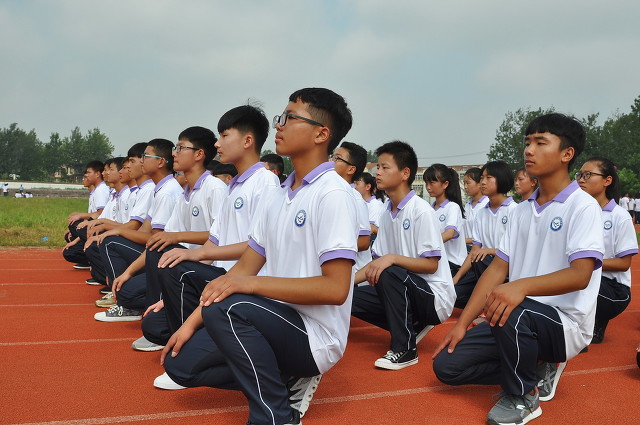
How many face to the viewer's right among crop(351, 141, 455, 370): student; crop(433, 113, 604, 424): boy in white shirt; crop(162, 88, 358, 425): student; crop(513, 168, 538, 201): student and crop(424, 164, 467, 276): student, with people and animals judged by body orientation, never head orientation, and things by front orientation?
0

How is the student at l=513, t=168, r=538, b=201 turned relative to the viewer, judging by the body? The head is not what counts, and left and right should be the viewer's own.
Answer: facing the viewer and to the left of the viewer

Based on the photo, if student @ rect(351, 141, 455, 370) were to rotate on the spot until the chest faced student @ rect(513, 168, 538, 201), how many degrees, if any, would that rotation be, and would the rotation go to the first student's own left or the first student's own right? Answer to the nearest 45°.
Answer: approximately 180°

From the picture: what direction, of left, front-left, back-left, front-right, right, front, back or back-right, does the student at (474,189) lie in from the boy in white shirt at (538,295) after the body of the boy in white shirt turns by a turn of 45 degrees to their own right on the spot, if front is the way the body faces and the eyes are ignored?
right

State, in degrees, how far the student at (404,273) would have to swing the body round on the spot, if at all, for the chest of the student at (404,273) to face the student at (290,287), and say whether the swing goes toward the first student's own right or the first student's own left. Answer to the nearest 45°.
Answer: approximately 45° to the first student's own left

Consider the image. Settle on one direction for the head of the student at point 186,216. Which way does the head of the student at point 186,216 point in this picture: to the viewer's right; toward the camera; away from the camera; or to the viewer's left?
to the viewer's left

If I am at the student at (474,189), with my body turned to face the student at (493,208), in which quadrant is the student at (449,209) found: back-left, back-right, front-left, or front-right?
front-right

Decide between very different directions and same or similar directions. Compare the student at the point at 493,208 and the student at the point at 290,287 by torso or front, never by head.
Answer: same or similar directions

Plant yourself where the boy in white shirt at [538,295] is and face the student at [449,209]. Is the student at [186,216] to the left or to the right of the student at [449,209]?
left

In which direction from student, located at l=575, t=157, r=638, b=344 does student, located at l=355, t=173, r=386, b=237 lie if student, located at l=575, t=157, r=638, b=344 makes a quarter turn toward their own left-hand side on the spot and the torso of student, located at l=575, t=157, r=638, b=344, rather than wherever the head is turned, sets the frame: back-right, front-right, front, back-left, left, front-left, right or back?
back

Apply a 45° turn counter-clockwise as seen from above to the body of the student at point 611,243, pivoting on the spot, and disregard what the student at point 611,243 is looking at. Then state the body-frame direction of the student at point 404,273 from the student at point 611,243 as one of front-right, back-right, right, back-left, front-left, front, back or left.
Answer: front-right

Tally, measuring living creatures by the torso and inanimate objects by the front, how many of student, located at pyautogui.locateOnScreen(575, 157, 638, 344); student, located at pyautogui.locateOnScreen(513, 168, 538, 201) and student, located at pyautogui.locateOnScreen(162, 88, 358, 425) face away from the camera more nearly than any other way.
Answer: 0

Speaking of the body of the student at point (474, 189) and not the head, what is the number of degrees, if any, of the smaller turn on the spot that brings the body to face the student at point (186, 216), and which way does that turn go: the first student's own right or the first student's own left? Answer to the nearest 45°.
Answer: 0° — they already face them

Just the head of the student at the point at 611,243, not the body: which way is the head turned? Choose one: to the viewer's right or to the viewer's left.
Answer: to the viewer's left

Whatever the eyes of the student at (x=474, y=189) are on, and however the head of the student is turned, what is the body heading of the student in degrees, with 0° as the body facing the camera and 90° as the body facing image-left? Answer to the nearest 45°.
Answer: approximately 45°

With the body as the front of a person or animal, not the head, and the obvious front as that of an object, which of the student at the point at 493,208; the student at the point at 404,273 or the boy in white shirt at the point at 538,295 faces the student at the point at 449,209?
the student at the point at 493,208
